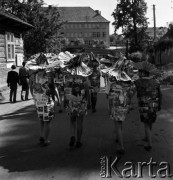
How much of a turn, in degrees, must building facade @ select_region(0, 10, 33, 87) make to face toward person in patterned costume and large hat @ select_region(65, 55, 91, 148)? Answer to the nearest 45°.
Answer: approximately 45° to its right

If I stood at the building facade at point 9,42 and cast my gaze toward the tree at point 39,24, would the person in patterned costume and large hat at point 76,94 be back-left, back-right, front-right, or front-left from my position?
back-right

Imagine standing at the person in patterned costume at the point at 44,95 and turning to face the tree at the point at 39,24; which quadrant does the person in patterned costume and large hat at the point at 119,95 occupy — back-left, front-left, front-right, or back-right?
back-right

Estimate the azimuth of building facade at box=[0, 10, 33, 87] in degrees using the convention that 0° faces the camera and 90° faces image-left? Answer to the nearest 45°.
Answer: approximately 315°
